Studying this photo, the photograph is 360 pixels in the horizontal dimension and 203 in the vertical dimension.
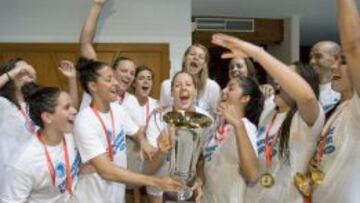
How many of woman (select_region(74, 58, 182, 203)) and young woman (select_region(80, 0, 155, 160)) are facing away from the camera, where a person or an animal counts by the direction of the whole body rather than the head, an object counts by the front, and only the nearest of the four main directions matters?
0

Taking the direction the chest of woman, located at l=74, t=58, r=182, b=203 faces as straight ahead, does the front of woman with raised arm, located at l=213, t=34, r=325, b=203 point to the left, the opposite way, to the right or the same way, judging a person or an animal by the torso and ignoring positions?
to the right

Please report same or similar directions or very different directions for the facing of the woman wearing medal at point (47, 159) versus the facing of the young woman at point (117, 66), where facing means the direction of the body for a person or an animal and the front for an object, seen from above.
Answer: same or similar directions

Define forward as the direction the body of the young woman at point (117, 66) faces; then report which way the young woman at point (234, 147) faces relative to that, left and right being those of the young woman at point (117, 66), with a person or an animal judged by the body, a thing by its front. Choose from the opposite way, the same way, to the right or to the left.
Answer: to the right

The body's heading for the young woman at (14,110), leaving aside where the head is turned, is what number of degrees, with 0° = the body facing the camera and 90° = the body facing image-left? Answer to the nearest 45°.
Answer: approximately 315°

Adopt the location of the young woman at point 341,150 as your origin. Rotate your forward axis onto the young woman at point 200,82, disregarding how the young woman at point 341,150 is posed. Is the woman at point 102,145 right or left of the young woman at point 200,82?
left

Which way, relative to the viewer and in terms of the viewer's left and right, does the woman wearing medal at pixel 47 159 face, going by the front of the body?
facing the viewer and to the right of the viewer

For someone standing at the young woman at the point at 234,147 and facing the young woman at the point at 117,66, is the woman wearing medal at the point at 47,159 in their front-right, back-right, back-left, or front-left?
front-left

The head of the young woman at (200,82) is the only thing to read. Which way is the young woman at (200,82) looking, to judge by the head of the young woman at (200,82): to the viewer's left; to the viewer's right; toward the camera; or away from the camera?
toward the camera

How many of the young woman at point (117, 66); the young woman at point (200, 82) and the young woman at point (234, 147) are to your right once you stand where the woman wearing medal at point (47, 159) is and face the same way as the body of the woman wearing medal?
0

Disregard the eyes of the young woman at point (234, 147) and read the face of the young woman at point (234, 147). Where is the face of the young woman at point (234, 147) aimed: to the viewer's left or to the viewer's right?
to the viewer's left

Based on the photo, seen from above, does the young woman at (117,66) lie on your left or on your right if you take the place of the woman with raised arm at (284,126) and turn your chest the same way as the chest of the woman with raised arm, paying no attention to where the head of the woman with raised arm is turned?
on your right

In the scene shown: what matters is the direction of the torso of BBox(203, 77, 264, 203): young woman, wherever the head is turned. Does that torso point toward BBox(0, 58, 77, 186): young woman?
no

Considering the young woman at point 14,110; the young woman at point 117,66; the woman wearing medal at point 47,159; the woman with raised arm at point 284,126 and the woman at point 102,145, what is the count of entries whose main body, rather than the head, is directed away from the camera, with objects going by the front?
0

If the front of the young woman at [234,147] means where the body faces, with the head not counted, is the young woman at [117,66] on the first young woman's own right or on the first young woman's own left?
on the first young woman's own right
